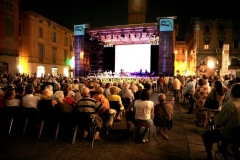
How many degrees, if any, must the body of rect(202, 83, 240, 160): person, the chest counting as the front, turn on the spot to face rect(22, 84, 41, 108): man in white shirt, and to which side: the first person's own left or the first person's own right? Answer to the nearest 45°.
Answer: approximately 45° to the first person's own left

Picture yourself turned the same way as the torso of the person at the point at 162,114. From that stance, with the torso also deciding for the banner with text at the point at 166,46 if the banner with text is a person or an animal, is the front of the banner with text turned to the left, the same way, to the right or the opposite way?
the opposite way

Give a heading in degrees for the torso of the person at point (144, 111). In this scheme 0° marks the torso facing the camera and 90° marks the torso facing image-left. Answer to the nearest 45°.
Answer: approximately 180°

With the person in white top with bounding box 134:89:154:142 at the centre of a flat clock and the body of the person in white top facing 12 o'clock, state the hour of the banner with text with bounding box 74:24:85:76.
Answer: The banner with text is roughly at 11 o'clock from the person in white top.

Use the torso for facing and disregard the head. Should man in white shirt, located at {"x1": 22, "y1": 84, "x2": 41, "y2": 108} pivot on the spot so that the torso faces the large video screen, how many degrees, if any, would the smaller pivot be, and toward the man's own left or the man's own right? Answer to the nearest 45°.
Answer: approximately 45° to the man's own right

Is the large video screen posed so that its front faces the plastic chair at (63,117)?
yes

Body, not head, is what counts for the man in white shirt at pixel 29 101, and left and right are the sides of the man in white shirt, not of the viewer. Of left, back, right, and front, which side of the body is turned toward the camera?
back

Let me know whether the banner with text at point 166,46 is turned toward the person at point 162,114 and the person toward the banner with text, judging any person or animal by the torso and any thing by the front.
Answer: yes

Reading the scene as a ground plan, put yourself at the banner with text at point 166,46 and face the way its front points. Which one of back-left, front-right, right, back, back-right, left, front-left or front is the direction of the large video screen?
back-right
